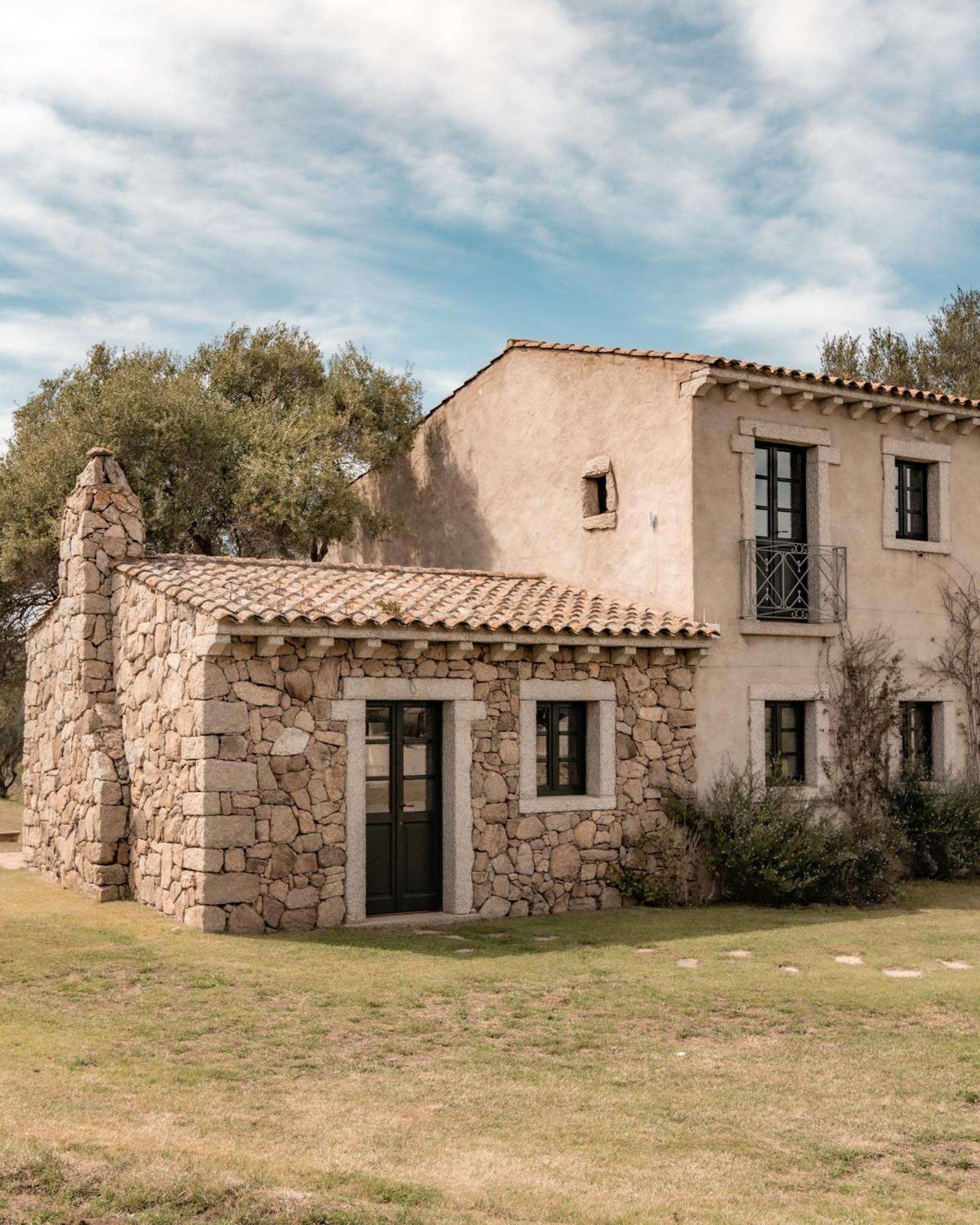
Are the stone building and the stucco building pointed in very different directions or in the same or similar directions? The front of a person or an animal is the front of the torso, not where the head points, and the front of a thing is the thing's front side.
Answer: same or similar directions

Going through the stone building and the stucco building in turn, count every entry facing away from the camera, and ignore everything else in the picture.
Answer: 0

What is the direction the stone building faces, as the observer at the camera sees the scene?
facing the viewer and to the right of the viewer

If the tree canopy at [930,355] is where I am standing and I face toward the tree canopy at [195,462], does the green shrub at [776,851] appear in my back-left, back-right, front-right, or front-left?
front-left

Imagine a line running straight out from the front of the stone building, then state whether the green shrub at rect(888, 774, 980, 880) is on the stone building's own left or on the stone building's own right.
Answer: on the stone building's own left

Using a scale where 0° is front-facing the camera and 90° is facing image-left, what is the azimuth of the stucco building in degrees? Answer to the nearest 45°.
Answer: approximately 315°

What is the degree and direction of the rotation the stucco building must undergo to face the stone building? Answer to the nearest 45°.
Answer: approximately 90° to its right

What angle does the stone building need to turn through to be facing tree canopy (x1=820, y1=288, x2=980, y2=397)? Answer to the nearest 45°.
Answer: approximately 90° to its left

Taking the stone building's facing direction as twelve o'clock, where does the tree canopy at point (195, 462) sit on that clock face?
The tree canopy is roughly at 7 o'clock from the stone building.

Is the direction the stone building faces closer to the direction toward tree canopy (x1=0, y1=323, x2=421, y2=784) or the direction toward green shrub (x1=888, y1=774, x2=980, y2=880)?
the green shrub
